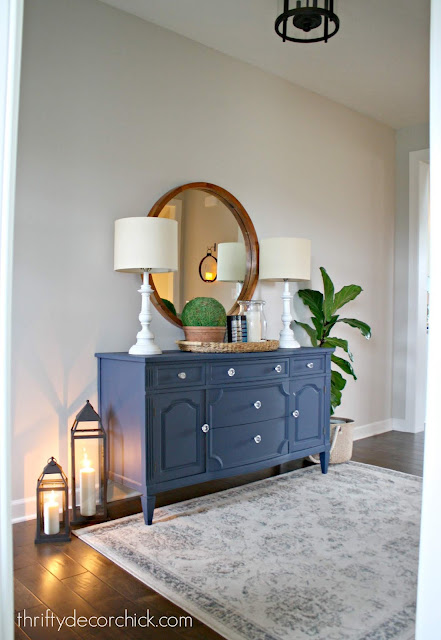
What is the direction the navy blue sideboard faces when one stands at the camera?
facing the viewer and to the right of the viewer

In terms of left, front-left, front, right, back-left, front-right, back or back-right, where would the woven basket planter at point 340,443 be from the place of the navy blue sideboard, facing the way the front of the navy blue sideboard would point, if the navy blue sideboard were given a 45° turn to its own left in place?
front-left

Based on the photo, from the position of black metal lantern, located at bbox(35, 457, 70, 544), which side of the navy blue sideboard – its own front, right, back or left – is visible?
right

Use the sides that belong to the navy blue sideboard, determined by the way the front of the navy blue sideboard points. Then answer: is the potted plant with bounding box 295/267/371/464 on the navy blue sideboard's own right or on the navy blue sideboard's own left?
on the navy blue sideboard's own left

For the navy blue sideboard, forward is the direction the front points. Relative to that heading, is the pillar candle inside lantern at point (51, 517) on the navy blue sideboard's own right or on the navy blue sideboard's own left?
on the navy blue sideboard's own right
